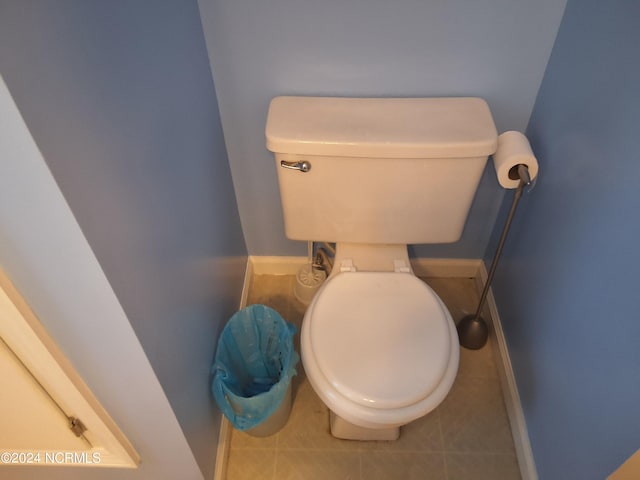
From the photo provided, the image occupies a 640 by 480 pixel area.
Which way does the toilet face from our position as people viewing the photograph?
facing the viewer
